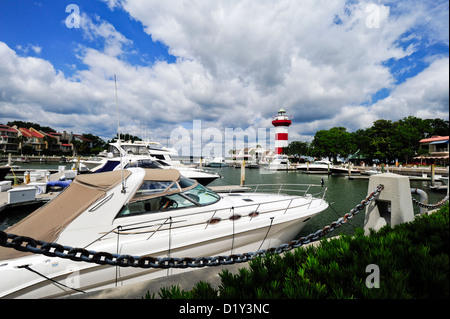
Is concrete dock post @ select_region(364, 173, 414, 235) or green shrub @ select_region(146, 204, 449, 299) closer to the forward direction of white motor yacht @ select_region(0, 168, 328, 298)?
the concrete dock post

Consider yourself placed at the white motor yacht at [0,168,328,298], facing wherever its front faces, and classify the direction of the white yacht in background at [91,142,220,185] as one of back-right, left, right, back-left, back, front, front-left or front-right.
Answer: front-left

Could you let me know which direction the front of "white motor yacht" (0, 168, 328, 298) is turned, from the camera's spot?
facing away from the viewer and to the right of the viewer

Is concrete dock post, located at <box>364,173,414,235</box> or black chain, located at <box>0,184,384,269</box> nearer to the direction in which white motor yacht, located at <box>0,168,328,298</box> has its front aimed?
the concrete dock post

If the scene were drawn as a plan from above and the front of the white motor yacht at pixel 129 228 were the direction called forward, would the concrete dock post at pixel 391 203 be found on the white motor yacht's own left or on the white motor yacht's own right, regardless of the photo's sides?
on the white motor yacht's own right

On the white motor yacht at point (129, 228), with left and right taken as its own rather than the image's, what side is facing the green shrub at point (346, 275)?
right
